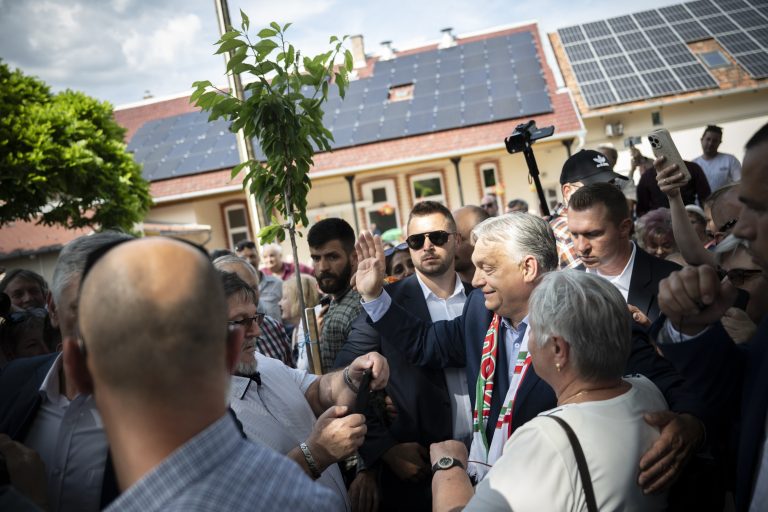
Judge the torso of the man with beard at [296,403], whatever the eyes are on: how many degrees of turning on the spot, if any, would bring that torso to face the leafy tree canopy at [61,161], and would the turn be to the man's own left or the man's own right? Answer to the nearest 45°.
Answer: approximately 135° to the man's own left

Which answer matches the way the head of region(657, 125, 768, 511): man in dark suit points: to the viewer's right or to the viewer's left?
to the viewer's left

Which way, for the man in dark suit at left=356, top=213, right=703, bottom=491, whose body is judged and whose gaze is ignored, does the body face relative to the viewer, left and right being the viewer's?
facing the viewer and to the left of the viewer

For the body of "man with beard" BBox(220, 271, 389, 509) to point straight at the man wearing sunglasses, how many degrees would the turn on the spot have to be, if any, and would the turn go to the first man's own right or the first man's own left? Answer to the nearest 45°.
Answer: approximately 90° to the first man's own left

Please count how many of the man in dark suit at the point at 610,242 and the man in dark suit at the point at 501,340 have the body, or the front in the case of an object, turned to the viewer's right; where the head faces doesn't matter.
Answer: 0

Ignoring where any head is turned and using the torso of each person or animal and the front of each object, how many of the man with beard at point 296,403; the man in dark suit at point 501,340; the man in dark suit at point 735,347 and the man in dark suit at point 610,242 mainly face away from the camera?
0

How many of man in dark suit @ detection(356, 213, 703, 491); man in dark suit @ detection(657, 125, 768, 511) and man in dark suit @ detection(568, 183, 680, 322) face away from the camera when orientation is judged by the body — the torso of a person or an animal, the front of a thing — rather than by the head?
0

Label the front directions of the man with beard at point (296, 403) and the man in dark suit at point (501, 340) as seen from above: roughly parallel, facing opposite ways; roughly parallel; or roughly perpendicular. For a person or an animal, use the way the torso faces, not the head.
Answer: roughly perpendicular

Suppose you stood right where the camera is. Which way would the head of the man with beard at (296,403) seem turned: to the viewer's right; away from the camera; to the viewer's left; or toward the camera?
to the viewer's right

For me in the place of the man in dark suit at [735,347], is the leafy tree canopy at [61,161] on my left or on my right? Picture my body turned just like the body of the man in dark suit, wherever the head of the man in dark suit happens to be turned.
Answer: on my right

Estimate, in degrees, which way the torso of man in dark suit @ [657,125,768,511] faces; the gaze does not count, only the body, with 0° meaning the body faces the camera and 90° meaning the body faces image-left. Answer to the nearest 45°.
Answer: approximately 45°

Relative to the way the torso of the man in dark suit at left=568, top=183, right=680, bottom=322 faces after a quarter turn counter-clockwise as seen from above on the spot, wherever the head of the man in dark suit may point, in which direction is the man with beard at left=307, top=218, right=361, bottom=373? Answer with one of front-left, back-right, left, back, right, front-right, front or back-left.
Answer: back-right

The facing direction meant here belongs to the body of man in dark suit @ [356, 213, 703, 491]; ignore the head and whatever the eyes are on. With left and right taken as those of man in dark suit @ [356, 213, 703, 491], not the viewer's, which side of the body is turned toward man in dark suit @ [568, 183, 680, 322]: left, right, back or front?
back

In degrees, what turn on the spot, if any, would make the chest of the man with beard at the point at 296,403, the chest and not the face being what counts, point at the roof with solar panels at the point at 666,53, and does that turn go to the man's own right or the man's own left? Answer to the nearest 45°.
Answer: approximately 90° to the man's own left

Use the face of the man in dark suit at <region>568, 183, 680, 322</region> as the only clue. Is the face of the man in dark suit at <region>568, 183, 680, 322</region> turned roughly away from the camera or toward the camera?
toward the camera

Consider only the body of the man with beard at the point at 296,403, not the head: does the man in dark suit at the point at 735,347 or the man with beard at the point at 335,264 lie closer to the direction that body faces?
the man in dark suit

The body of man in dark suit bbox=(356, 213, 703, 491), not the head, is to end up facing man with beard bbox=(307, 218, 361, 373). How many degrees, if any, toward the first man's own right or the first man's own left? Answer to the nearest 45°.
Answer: approximately 90° to the first man's own right
